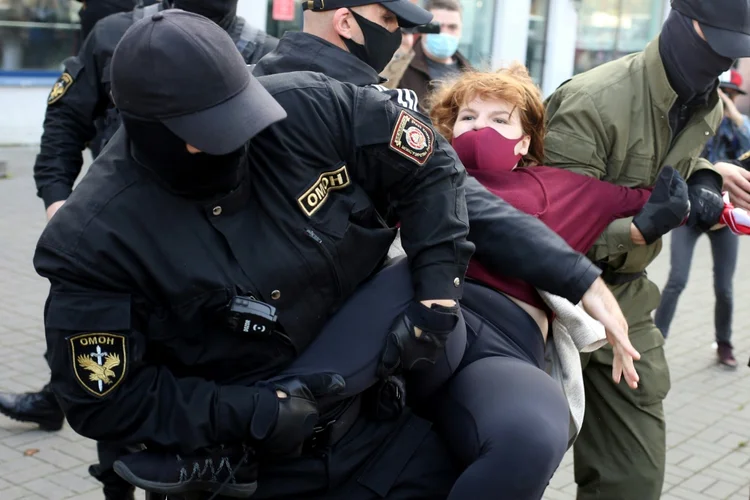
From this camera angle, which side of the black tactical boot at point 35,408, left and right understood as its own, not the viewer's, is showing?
left

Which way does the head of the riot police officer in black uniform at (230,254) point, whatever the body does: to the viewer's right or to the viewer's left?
to the viewer's right

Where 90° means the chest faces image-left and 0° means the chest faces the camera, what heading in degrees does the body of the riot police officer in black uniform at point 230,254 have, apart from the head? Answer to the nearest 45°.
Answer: approximately 315°

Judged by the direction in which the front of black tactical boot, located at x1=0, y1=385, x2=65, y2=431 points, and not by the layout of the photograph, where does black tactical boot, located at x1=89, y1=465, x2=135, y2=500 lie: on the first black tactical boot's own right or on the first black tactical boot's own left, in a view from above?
on the first black tactical boot's own left
